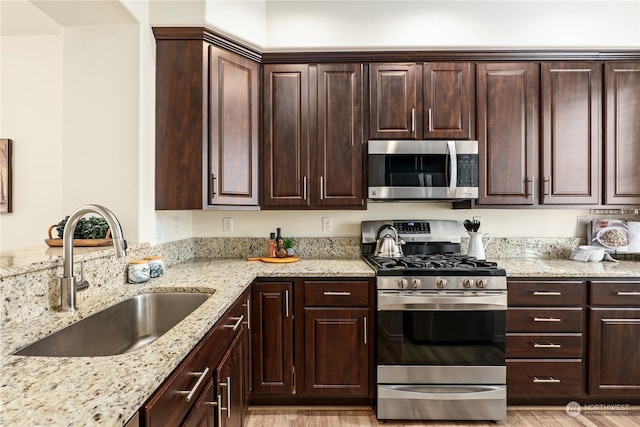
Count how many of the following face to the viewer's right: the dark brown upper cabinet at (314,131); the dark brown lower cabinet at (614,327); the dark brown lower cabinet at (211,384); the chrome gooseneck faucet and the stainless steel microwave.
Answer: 2

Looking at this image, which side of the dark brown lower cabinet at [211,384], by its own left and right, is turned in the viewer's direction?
right

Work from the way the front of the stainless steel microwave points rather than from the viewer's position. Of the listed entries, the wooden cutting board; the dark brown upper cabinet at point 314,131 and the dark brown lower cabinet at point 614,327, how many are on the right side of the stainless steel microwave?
2

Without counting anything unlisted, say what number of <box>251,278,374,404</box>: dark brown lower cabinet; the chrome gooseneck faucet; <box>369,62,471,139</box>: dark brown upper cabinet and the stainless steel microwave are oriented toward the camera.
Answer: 3

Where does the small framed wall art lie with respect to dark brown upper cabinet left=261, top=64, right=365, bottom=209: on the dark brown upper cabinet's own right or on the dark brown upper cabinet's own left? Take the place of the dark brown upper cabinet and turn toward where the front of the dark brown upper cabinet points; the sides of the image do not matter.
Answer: on the dark brown upper cabinet's own right

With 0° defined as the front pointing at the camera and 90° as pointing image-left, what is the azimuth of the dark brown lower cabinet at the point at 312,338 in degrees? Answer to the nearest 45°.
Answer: approximately 0°

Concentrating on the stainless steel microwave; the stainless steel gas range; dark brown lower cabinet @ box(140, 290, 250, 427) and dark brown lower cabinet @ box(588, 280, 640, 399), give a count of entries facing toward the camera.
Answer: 3

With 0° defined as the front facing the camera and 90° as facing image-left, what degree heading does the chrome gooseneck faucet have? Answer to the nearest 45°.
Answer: approximately 270°

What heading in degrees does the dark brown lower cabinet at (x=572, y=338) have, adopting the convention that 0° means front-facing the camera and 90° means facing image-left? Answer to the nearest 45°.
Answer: approximately 0°
